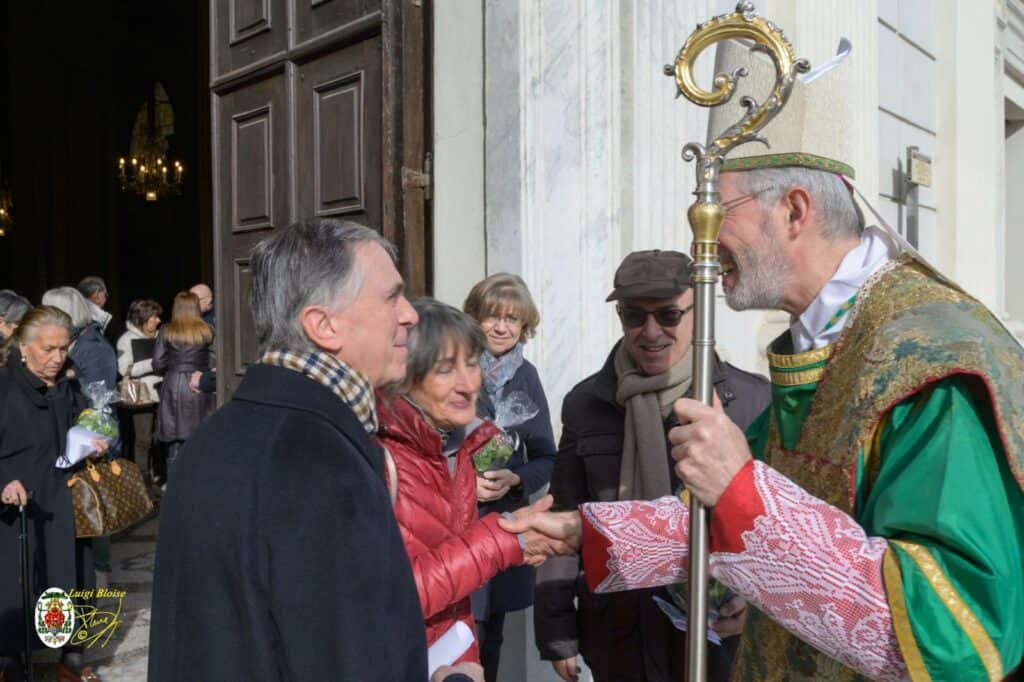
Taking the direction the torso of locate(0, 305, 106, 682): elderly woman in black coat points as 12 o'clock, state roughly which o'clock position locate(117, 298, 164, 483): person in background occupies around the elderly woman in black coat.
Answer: The person in background is roughly at 8 o'clock from the elderly woman in black coat.

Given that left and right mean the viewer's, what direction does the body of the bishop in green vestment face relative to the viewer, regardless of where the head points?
facing to the left of the viewer

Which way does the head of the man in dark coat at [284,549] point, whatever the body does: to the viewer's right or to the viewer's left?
to the viewer's right

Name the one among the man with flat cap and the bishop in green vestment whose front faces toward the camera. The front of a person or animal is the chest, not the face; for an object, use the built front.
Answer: the man with flat cap

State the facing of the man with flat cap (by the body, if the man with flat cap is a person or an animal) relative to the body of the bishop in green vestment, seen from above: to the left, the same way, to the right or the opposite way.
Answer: to the left

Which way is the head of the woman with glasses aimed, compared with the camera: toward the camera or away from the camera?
toward the camera

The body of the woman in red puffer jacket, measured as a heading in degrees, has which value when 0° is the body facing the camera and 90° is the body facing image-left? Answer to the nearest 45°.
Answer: approximately 315°

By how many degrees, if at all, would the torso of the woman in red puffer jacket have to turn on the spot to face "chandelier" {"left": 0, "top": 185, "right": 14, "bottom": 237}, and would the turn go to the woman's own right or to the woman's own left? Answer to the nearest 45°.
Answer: approximately 180°

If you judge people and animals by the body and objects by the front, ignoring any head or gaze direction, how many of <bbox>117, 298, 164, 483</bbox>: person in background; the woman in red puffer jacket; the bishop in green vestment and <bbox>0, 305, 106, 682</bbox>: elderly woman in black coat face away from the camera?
0

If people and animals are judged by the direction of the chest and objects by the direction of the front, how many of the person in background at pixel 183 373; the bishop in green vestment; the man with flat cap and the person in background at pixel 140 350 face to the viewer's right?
1

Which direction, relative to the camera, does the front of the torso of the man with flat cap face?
toward the camera

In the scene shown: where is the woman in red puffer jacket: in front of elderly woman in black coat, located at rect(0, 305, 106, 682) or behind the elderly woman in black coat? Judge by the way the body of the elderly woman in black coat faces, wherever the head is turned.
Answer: in front

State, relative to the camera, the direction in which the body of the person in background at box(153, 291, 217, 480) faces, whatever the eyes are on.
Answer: away from the camera
